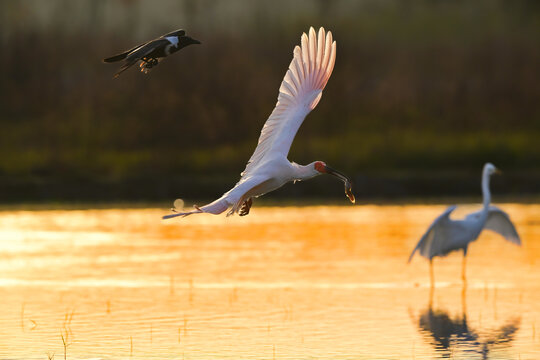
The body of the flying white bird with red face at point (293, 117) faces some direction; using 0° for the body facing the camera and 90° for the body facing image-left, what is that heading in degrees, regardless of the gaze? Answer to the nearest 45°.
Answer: approximately 270°

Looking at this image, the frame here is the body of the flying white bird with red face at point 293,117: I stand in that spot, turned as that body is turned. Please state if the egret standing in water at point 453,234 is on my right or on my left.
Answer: on my left

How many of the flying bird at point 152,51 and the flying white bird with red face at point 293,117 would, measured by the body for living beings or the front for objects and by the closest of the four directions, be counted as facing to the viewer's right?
2

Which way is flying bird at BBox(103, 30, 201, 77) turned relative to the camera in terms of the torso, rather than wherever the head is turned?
to the viewer's right
